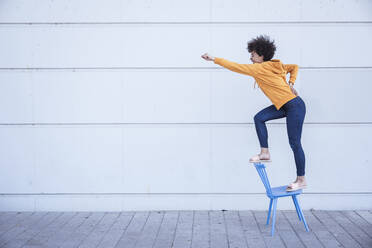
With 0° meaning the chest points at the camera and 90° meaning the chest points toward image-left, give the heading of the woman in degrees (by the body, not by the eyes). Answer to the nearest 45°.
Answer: approximately 90°

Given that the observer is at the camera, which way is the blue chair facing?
facing to the right of the viewer
